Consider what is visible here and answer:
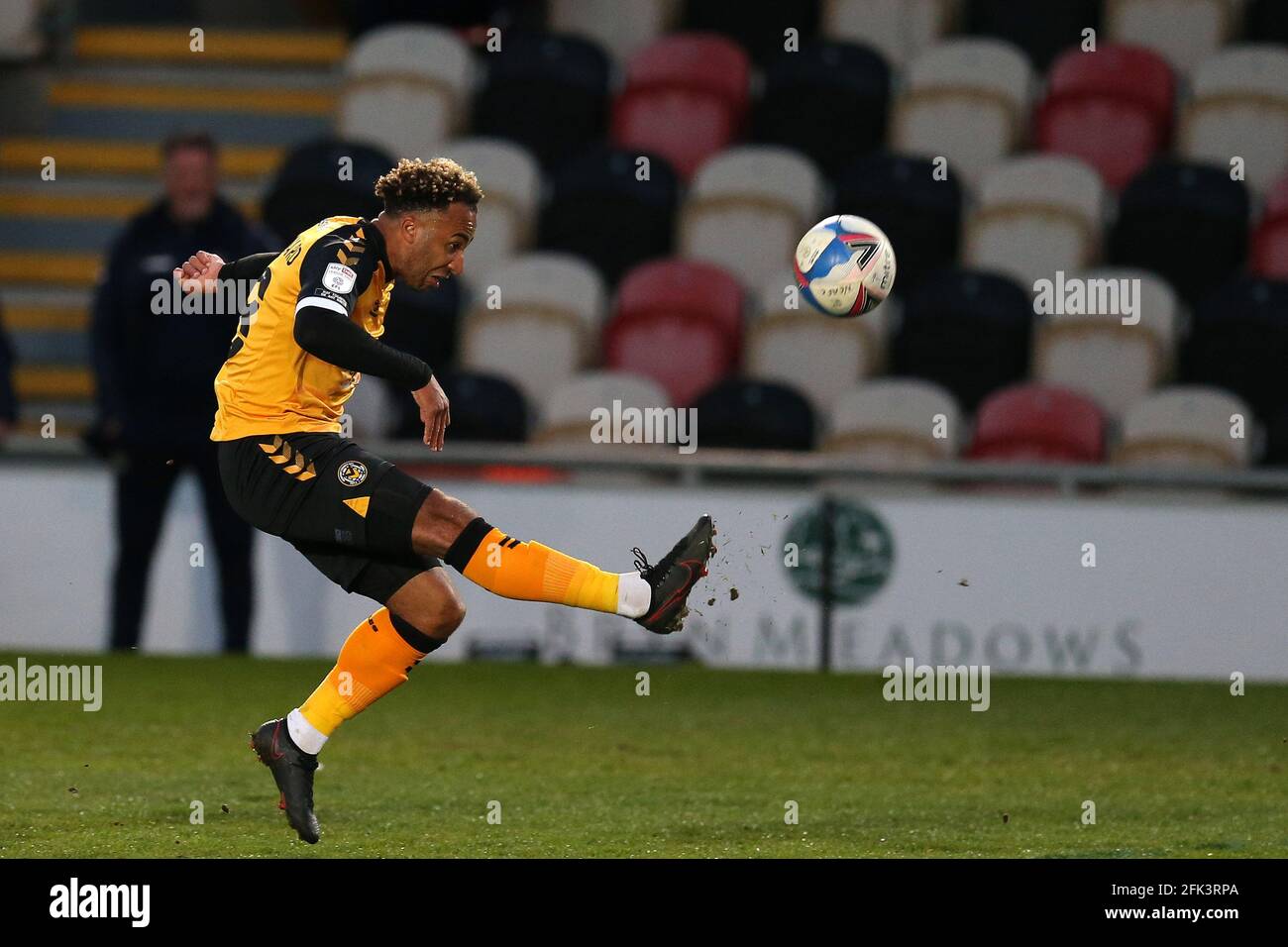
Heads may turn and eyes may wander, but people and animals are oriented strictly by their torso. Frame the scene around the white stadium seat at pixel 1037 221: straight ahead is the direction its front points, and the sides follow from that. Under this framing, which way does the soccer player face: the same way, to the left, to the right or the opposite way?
to the left

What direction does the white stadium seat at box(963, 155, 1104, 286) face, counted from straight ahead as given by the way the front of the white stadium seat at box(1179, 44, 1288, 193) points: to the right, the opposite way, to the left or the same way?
the same way

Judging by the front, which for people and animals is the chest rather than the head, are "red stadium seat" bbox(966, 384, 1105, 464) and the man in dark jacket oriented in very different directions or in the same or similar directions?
same or similar directions

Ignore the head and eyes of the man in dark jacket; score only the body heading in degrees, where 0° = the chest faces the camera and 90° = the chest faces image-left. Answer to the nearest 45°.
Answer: approximately 0°

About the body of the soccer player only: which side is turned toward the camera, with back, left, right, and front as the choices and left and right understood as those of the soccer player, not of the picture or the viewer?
right

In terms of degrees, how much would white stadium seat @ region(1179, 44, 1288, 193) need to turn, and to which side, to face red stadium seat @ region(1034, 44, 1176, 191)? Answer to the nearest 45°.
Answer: approximately 90° to its right

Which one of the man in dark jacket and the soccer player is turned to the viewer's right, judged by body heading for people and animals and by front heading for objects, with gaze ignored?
the soccer player

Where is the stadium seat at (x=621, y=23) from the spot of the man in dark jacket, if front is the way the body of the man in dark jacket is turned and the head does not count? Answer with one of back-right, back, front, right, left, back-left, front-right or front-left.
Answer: back-left

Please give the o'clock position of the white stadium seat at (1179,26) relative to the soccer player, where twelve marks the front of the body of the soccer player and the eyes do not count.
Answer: The white stadium seat is roughly at 10 o'clock from the soccer player.

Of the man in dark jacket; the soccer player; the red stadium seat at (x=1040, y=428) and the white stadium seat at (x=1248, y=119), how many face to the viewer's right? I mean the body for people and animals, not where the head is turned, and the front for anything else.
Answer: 1

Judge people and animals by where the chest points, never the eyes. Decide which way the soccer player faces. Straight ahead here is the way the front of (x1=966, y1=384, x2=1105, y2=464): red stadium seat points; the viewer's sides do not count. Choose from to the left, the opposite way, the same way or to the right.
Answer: to the left

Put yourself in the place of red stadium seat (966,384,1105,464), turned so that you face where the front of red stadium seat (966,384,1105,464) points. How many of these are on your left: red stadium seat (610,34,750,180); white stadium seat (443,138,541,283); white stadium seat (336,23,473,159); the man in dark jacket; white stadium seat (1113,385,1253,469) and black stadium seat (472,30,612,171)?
1

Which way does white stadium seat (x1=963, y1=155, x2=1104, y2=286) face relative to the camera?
toward the camera

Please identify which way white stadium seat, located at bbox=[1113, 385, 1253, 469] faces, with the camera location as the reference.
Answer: facing the viewer

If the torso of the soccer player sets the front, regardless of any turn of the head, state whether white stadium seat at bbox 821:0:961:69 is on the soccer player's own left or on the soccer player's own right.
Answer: on the soccer player's own left

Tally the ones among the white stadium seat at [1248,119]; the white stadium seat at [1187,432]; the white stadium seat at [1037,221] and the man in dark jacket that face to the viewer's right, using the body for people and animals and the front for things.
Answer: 0

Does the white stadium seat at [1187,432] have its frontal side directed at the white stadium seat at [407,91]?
no

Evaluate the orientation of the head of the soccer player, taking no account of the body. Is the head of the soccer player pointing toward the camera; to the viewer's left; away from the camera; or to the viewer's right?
to the viewer's right

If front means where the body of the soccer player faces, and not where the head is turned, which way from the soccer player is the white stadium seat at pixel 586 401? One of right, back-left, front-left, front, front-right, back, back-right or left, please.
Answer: left
